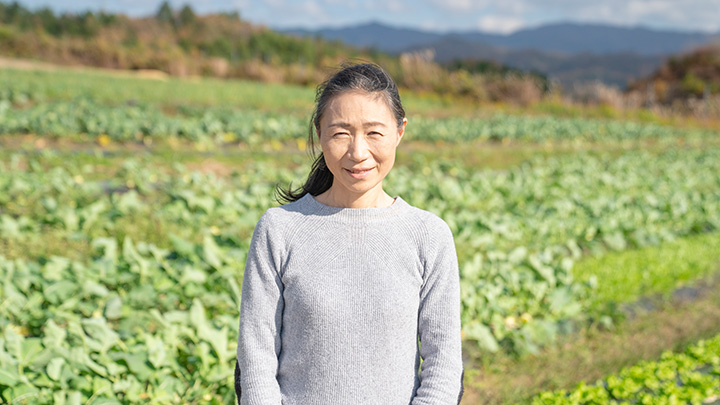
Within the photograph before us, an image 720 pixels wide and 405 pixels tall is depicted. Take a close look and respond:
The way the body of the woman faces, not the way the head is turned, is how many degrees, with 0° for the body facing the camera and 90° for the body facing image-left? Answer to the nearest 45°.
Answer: approximately 0°
